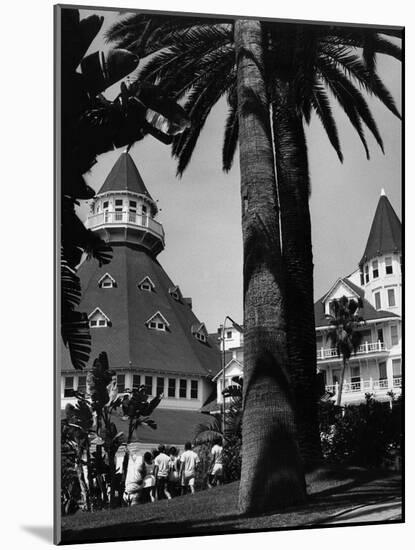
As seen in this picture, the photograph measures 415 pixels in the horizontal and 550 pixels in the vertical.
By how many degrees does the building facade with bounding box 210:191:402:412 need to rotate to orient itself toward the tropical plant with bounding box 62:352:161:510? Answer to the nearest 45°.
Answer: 0° — it already faces it

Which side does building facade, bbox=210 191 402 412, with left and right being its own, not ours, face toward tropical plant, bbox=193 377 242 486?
front

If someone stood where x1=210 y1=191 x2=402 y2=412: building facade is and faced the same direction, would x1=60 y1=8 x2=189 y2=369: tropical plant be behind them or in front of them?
in front

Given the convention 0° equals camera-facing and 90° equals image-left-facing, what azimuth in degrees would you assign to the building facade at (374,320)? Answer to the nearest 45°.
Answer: approximately 45°
